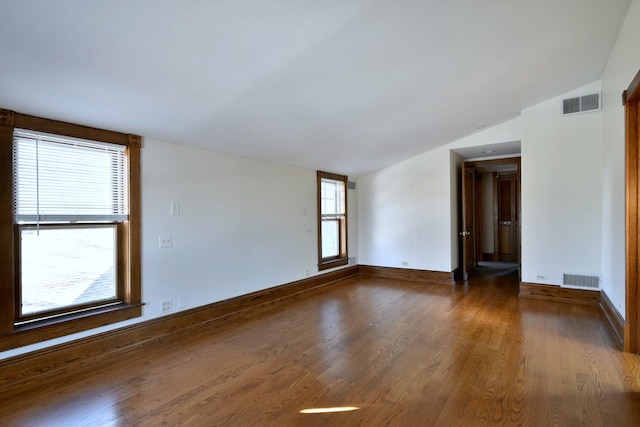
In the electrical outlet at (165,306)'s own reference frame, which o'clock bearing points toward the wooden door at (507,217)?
The wooden door is roughly at 10 o'clock from the electrical outlet.

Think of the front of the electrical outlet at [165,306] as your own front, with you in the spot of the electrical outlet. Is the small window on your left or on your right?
on your left

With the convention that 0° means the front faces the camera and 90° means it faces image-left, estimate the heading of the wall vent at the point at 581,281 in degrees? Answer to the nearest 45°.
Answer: approximately 0°

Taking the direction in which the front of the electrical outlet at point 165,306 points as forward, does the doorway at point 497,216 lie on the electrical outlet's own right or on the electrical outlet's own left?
on the electrical outlet's own left

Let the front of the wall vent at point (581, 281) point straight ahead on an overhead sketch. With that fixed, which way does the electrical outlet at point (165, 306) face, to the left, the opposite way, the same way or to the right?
to the left

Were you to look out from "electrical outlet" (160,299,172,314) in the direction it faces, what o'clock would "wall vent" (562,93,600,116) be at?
The wall vent is roughly at 11 o'clock from the electrical outlet.

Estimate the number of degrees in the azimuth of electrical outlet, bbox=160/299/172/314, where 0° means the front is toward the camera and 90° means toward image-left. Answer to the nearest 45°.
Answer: approximately 315°

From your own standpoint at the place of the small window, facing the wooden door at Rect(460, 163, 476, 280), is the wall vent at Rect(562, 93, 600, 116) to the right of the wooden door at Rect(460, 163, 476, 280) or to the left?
right
